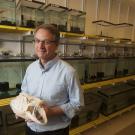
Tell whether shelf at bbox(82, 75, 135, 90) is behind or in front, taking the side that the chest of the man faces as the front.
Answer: behind

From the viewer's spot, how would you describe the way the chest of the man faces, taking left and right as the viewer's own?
facing the viewer and to the left of the viewer

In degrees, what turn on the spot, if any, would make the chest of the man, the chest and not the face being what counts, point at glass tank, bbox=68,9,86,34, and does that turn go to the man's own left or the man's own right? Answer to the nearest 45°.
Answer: approximately 135° to the man's own right

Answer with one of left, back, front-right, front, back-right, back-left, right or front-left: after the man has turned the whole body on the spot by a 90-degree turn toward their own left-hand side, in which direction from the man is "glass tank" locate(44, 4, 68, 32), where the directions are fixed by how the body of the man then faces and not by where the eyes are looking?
back-left

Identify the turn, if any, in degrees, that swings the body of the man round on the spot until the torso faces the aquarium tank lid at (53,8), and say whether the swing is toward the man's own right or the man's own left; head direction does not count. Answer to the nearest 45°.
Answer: approximately 135° to the man's own right

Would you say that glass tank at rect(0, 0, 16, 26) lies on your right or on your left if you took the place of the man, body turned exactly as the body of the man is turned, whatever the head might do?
on your right

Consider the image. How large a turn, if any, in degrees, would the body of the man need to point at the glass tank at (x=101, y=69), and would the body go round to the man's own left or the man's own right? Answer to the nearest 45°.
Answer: approximately 180°
